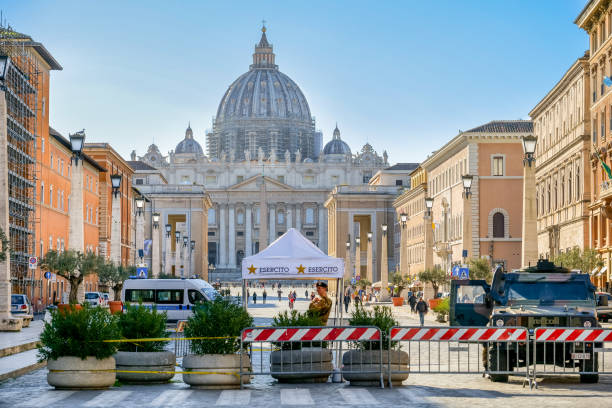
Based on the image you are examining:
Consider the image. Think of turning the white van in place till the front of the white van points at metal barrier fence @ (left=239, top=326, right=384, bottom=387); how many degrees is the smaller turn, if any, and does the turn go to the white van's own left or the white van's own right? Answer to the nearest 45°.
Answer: approximately 90° to the white van's own right

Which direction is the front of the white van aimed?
to the viewer's right

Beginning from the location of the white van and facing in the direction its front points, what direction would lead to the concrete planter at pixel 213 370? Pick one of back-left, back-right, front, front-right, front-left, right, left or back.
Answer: right

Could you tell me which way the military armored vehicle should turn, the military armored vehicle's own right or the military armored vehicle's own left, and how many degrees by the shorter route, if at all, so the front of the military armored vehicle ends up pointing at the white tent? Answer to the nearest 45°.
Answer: approximately 135° to the military armored vehicle's own right

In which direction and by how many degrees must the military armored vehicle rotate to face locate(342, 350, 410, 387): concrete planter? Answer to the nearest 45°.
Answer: approximately 45° to its right

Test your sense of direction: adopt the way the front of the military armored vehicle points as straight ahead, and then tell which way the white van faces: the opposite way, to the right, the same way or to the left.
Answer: to the left

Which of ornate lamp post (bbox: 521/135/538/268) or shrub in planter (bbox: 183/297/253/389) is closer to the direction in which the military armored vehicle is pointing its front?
the shrub in planter

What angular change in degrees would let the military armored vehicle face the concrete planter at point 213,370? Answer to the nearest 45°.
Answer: approximately 45° to its right

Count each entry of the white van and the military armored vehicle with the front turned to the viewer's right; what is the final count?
1

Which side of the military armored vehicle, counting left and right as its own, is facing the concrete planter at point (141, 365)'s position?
right

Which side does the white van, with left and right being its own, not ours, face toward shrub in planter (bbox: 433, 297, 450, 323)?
front

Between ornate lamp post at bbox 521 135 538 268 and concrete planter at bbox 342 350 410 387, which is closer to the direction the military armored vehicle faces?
the concrete planter
